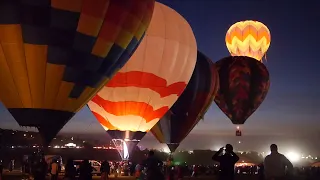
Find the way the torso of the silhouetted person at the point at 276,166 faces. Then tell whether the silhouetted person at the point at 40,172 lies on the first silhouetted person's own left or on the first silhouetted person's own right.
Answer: on the first silhouetted person's own left

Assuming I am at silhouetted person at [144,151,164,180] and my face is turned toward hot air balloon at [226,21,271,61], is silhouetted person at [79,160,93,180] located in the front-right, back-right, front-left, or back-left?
front-left

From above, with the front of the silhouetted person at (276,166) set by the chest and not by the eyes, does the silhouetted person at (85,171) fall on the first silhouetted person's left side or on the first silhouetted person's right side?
on the first silhouetted person's left side

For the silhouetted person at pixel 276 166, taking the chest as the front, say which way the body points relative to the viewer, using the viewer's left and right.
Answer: facing away from the viewer

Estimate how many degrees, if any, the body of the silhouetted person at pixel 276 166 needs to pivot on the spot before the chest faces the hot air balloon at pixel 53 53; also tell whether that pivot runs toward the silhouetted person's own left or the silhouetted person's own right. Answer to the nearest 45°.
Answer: approximately 45° to the silhouetted person's own left

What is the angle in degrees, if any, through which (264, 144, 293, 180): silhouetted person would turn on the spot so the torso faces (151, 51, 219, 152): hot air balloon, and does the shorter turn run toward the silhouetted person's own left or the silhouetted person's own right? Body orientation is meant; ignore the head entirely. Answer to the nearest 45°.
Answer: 0° — they already face it

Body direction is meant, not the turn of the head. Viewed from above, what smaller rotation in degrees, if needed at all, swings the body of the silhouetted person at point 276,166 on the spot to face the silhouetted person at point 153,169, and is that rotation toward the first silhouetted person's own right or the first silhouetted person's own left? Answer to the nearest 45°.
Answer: approximately 90° to the first silhouetted person's own left

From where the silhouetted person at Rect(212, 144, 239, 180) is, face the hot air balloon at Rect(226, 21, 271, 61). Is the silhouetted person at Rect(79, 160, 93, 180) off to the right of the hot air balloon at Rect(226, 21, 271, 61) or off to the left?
left

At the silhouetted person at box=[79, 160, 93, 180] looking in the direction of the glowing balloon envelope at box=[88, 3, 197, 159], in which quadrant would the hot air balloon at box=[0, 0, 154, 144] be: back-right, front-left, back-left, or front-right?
front-left

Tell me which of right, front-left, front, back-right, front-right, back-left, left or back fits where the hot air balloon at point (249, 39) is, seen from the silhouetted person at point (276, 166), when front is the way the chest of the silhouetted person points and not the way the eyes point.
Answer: front

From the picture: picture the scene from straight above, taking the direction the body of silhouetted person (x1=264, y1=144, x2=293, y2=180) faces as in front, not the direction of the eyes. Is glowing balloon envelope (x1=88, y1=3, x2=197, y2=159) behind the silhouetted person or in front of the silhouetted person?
in front
